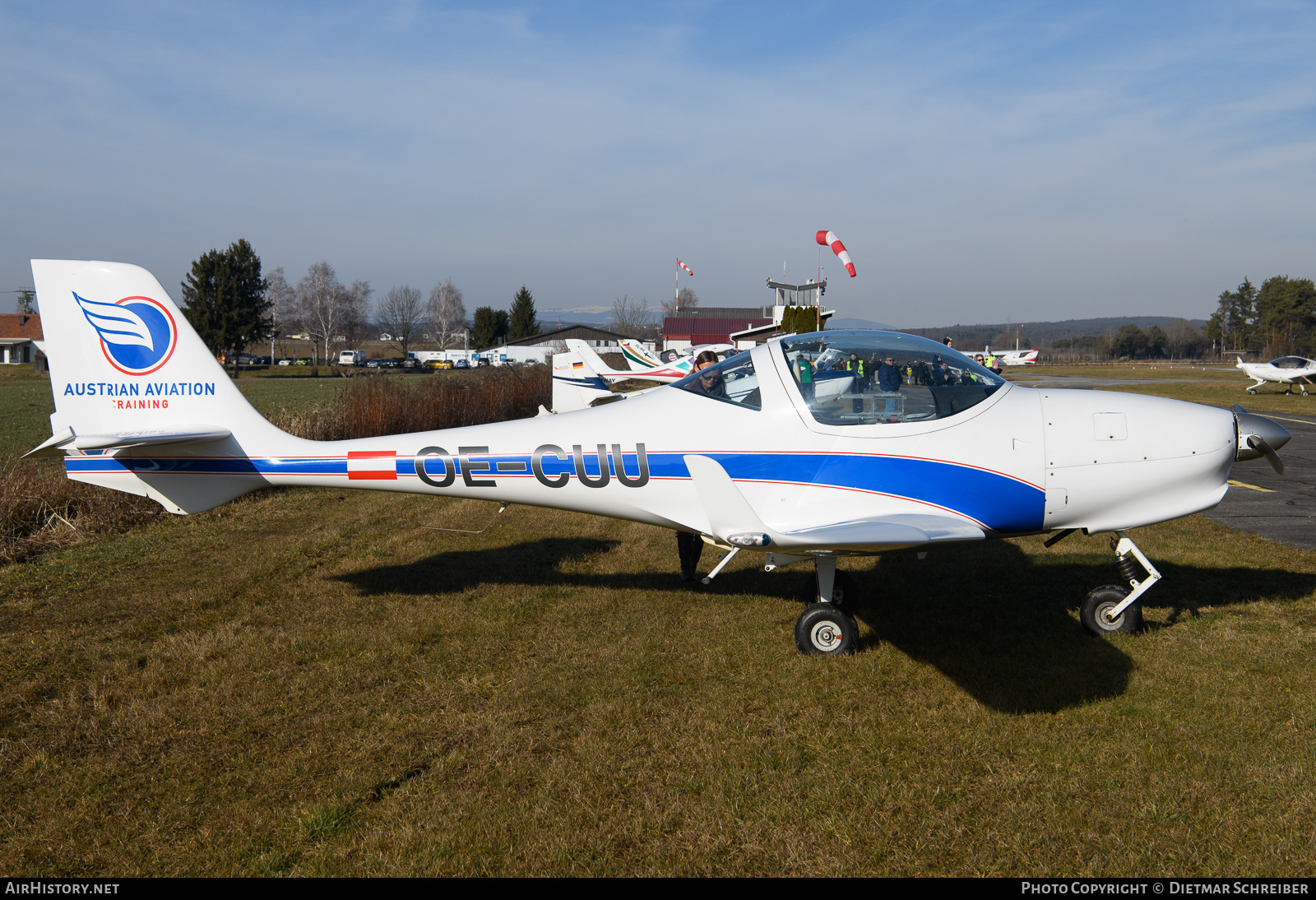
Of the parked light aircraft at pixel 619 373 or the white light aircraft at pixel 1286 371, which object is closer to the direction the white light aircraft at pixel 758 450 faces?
the white light aircraft

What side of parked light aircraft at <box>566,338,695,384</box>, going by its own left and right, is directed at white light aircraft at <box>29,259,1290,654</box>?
right

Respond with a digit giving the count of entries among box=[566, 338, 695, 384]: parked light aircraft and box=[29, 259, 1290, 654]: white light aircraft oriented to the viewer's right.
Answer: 2

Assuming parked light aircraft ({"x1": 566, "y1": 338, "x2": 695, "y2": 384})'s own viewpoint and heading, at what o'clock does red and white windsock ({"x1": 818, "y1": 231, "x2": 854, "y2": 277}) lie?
The red and white windsock is roughly at 10 o'clock from the parked light aircraft.

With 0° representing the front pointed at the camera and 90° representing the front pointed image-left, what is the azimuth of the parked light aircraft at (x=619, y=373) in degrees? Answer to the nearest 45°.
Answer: approximately 270°

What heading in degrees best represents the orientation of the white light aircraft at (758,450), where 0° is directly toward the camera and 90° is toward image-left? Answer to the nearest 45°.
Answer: approximately 270°

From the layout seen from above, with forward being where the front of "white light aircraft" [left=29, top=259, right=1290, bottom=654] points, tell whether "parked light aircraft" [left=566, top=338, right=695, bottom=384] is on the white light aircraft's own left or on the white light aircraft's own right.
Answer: on the white light aircraft's own left

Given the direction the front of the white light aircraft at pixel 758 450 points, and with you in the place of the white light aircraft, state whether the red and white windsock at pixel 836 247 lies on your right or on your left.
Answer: on your left

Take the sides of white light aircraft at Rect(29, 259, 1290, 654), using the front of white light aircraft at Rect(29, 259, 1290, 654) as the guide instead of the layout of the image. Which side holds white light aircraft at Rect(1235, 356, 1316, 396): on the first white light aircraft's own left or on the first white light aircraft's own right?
on the first white light aircraft's own left
